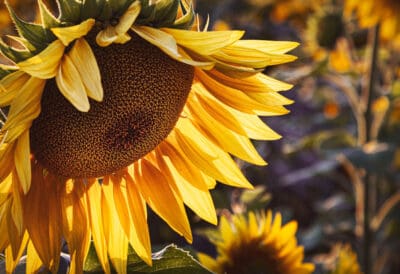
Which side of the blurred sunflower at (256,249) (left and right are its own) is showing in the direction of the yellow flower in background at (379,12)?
back

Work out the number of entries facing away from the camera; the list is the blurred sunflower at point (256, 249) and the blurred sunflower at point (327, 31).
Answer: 0

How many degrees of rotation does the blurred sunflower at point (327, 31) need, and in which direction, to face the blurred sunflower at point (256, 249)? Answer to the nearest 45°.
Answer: approximately 45° to its right

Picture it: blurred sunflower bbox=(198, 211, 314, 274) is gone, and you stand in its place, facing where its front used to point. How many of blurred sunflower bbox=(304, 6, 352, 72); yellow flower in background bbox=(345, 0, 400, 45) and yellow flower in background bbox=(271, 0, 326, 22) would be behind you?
3

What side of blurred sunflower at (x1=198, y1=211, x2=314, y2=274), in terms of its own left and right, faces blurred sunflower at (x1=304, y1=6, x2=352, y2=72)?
back

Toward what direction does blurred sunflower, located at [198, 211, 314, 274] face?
toward the camera

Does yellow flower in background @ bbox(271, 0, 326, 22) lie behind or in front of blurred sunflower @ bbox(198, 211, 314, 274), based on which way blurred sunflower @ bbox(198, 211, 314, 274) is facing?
behind

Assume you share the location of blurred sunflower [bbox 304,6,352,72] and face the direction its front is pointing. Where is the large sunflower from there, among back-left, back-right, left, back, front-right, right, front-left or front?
front-right

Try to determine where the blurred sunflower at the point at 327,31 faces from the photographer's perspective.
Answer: facing the viewer and to the right of the viewer
